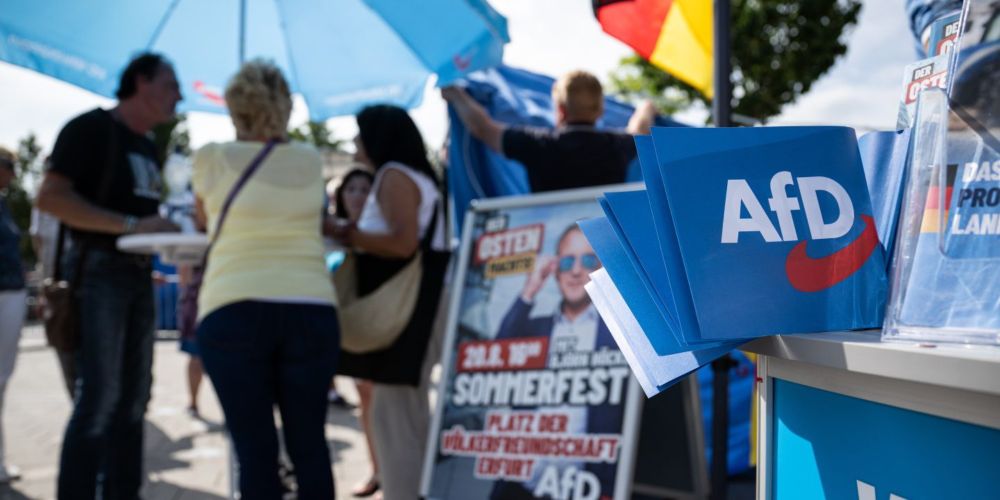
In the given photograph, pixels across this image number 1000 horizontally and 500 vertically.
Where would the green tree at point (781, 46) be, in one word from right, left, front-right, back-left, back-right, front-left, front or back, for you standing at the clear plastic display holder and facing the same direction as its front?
back

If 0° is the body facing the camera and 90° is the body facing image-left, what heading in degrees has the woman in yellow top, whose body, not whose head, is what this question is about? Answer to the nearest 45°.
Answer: approximately 180°

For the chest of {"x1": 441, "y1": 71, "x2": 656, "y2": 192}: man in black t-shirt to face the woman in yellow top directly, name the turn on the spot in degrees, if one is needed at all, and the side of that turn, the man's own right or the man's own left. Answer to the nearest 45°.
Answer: approximately 135° to the man's own left

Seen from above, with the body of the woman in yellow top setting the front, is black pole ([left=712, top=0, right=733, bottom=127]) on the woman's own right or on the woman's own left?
on the woman's own right

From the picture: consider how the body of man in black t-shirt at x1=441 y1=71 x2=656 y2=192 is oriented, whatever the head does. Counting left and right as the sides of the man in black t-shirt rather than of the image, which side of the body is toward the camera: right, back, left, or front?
back

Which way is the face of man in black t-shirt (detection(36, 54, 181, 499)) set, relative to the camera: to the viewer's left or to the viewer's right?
to the viewer's right

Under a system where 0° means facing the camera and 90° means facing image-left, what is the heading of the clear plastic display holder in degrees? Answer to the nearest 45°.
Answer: approximately 0°

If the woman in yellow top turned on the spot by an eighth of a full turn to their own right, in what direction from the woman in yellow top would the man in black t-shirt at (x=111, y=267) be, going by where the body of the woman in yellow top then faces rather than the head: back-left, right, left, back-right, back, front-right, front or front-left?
left

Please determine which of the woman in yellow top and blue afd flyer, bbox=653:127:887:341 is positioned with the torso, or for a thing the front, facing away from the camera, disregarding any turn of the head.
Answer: the woman in yellow top

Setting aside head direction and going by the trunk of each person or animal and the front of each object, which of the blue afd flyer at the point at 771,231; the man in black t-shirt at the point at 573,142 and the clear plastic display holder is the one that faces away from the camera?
the man in black t-shirt

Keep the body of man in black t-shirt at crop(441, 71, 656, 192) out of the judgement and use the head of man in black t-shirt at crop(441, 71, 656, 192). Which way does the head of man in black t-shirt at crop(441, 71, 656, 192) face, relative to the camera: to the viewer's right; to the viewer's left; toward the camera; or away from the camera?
away from the camera

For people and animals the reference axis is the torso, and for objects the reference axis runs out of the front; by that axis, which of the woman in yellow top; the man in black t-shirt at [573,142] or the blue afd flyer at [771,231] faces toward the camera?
the blue afd flyer

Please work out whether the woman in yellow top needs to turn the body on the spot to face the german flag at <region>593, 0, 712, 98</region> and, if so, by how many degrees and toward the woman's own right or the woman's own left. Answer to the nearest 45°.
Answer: approximately 90° to the woman's own right

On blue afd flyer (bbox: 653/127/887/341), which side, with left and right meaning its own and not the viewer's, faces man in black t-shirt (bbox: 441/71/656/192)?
back
